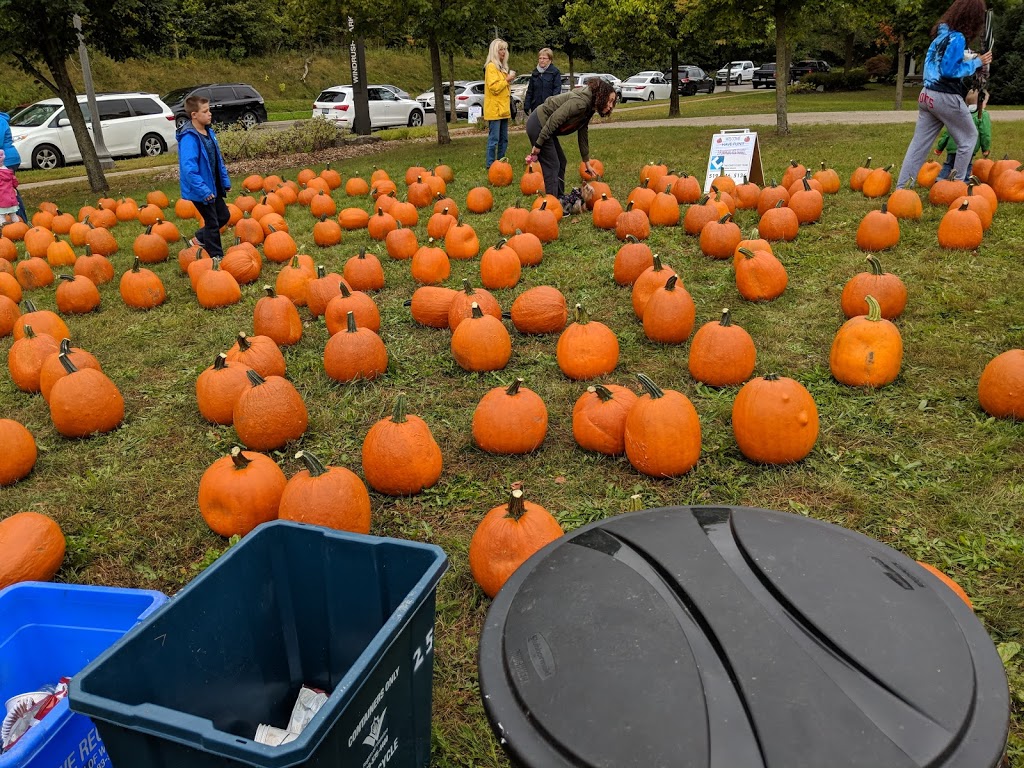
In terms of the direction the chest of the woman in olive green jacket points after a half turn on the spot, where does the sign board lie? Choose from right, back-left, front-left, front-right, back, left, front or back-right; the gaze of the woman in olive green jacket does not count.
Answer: back

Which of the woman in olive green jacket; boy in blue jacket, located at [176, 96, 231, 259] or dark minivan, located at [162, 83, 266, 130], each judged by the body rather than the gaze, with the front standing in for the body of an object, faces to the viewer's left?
the dark minivan

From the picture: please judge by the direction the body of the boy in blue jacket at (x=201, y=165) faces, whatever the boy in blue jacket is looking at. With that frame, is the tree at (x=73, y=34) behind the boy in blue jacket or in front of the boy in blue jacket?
behind

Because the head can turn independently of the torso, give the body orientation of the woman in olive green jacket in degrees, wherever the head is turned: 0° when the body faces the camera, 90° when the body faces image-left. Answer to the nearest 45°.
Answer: approximately 270°

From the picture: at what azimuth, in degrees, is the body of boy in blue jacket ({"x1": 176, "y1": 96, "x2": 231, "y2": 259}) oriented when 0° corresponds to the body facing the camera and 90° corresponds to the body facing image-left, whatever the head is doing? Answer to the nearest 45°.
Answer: approximately 315°

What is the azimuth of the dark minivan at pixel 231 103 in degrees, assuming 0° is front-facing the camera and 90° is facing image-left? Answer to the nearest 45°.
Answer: approximately 90°

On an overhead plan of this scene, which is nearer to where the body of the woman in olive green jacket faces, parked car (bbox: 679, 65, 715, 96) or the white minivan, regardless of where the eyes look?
the parked car

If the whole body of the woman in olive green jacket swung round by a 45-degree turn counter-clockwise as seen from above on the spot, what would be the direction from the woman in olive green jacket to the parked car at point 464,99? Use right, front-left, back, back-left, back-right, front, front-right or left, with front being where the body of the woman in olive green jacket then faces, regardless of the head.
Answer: front-left

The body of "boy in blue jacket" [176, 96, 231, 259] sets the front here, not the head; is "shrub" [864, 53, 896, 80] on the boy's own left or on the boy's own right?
on the boy's own left

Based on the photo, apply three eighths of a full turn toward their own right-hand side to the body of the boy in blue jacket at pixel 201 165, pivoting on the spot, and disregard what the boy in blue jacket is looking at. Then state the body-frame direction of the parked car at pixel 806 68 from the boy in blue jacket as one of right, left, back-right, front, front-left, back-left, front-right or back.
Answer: back-right

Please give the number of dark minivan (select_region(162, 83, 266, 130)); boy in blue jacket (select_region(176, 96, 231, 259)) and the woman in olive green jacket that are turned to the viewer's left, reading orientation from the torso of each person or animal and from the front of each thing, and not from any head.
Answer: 1

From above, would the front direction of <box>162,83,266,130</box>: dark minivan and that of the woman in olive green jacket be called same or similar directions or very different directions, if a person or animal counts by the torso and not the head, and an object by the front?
very different directions
